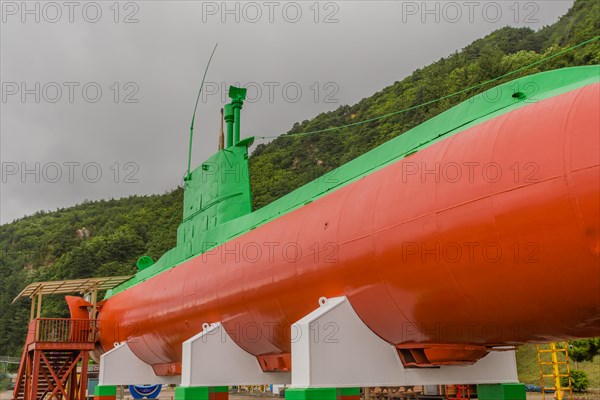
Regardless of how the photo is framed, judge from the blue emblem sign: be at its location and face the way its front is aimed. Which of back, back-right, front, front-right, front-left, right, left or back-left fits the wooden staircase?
front-right

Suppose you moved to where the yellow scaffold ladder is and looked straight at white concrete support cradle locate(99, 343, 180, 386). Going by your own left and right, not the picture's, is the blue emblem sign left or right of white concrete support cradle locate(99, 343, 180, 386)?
right

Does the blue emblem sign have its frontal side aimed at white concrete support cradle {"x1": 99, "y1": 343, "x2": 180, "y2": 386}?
yes

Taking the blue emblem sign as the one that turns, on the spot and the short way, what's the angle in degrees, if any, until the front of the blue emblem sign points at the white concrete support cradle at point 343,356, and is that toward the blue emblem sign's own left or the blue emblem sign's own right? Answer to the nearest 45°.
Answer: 0° — it already faces it

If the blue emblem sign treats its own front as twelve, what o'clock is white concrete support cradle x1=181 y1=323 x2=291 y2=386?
The white concrete support cradle is roughly at 12 o'clock from the blue emblem sign.

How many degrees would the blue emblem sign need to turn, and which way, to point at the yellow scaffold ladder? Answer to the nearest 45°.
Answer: approximately 45° to its left

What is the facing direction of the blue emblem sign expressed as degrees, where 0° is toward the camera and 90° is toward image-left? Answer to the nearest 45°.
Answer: approximately 0°
